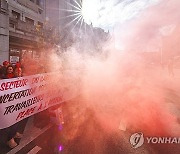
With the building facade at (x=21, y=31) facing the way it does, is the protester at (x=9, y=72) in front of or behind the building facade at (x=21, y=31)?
in front

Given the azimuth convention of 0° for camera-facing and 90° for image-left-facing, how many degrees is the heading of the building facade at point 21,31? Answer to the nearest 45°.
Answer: approximately 315°
